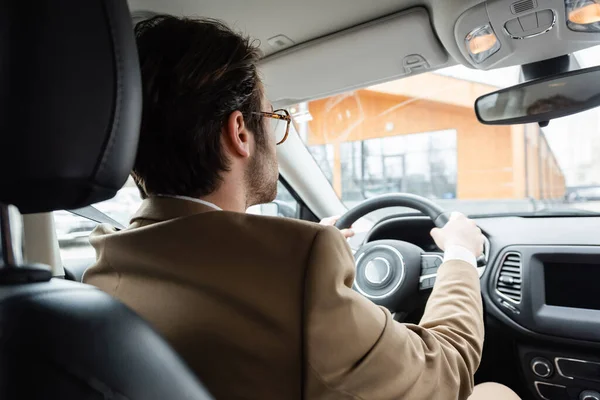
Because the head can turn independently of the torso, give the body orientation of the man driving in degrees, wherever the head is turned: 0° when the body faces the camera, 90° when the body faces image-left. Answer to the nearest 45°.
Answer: approximately 225°

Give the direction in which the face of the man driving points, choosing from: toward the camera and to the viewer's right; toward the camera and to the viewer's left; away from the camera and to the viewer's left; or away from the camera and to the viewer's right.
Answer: away from the camera and to the viewer's right

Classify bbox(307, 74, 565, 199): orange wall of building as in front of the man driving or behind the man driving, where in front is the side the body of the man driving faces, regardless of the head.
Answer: in front
